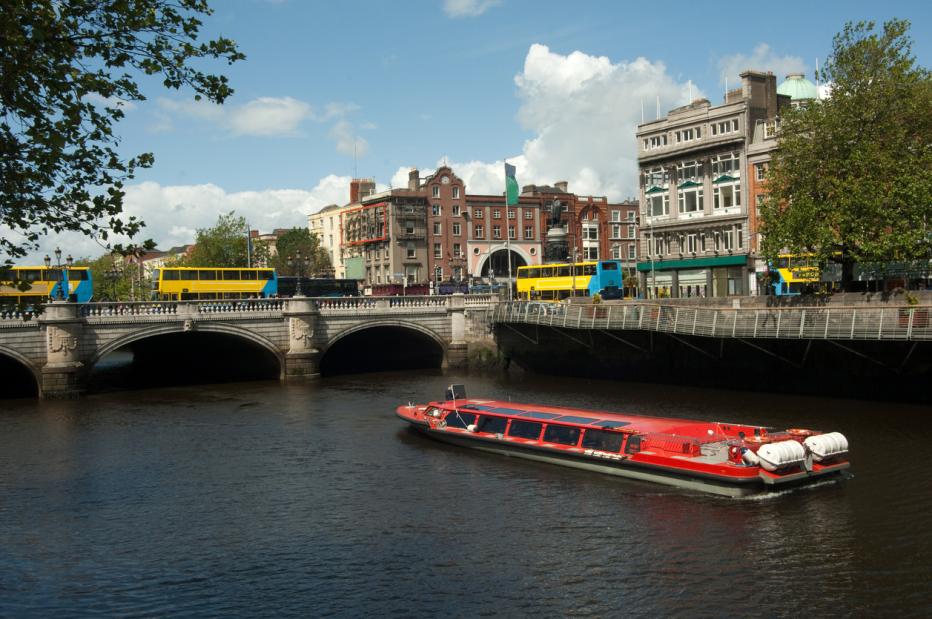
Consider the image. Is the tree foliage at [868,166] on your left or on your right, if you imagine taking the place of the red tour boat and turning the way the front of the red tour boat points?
on your right

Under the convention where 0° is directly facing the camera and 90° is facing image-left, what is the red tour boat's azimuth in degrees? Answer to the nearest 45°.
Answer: approximately 135°
